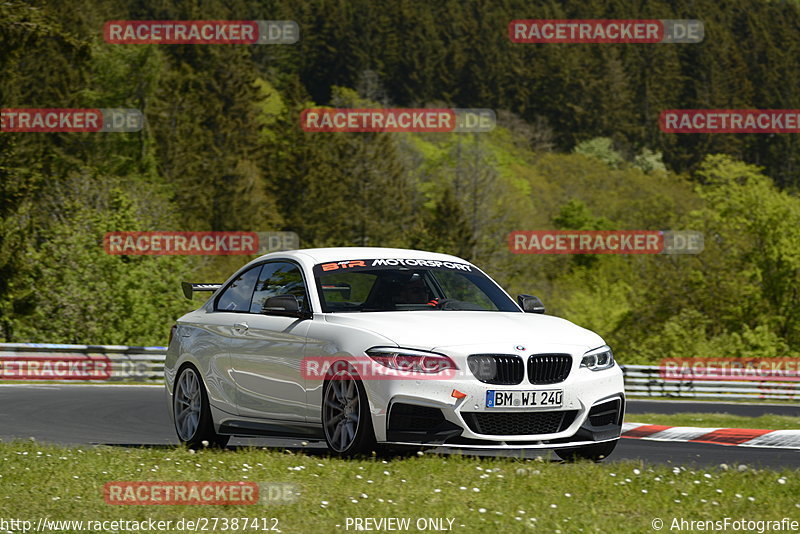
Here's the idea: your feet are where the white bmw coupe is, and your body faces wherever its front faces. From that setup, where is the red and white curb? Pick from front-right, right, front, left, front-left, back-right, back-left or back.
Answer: left

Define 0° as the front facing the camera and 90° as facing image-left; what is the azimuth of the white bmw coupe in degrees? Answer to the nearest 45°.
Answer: approximately 315°

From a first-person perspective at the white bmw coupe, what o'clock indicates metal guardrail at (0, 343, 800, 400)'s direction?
The metal guardrail is roughly at 8 o'clock from the white bmw coupe.

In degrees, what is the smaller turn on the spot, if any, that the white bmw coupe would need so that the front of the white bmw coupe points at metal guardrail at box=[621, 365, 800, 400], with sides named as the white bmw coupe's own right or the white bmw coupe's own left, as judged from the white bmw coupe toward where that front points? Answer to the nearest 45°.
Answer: approximately 135° to the white bmw coupe's own left
